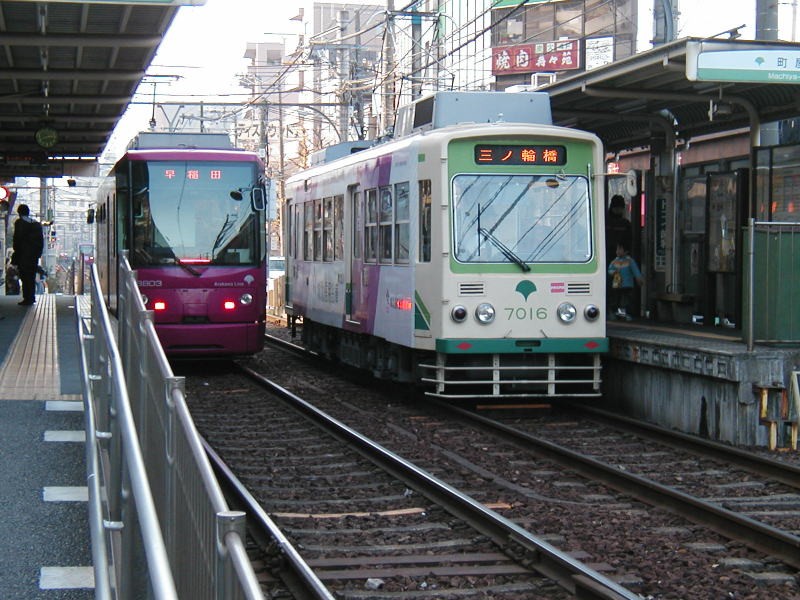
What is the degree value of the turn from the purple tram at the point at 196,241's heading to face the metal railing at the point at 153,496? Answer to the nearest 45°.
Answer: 0° — it already faces it

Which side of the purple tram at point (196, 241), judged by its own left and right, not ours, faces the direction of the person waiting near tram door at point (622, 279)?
left

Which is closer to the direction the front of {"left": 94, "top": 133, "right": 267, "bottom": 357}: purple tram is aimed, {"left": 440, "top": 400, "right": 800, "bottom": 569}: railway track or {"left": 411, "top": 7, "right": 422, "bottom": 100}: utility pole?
the railway track

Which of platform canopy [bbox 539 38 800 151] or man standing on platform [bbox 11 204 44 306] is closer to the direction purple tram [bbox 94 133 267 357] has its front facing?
the platform canopy

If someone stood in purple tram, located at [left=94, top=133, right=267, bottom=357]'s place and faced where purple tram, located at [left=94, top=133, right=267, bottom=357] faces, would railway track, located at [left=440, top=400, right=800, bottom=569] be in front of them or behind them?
in front

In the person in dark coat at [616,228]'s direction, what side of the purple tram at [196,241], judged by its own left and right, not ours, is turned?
left

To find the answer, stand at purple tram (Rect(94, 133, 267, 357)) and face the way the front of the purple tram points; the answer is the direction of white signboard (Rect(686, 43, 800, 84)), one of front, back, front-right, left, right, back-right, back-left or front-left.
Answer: front-left

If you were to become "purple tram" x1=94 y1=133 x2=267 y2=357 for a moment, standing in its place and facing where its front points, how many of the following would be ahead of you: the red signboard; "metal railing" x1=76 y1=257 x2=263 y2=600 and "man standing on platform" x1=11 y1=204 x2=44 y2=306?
1

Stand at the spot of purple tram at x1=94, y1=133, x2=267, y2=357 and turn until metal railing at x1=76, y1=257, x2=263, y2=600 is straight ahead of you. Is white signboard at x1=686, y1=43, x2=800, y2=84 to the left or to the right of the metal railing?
left

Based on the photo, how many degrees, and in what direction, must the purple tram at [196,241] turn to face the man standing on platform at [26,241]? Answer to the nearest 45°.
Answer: approximately 135° to its right

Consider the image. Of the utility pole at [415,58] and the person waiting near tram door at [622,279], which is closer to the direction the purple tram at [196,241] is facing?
the person waiting near tram door

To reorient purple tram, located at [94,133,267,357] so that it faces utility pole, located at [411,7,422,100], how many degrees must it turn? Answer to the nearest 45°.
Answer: approximately 135° to its left

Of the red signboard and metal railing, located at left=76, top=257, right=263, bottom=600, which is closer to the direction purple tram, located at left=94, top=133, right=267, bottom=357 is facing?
the metal railing

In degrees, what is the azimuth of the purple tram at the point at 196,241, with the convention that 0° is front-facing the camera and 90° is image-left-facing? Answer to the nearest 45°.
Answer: approximately 0°

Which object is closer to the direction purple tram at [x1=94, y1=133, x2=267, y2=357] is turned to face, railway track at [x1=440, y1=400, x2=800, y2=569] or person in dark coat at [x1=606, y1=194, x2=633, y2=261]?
the railway track
